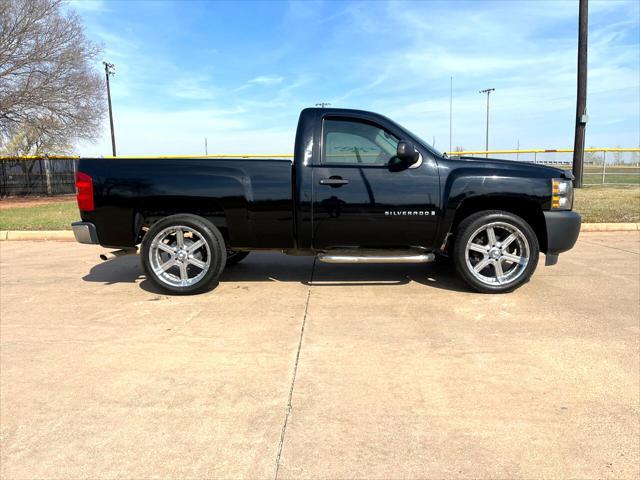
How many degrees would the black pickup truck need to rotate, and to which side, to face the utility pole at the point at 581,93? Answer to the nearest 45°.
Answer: approximately 45° to its left

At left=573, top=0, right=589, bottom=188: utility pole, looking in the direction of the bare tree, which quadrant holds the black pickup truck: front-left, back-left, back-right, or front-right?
front-left

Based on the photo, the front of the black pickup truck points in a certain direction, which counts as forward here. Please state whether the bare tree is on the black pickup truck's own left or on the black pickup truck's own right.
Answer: on the black pickup truck's own left

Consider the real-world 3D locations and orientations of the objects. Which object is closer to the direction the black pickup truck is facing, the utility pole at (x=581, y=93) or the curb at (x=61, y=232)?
the utility pole

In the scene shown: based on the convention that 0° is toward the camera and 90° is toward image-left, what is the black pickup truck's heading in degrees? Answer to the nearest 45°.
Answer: approximately 270°

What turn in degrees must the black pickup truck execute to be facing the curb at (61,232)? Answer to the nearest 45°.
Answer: approximately 135° to its left

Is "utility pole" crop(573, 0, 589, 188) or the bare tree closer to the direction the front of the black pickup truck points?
the utility pole

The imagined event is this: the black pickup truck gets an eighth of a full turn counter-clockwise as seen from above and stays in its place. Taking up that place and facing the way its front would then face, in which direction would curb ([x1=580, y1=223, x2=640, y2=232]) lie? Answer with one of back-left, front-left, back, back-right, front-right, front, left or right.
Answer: front
